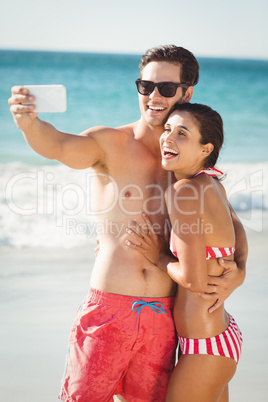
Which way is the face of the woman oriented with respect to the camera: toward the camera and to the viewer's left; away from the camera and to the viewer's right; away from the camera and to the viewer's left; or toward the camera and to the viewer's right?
toward the camera and to the viewer's left

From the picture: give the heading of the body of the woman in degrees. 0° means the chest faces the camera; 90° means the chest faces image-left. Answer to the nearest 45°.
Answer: approximately 90°
